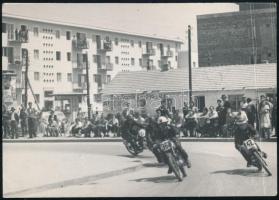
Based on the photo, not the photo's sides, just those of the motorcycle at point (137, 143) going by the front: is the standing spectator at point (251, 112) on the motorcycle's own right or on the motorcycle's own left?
on the motorcycle's own left

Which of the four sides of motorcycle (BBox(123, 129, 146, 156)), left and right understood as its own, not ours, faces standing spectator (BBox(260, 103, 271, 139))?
left

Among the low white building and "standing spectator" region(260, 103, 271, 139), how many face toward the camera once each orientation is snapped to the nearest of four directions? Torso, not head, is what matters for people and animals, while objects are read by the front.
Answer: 2

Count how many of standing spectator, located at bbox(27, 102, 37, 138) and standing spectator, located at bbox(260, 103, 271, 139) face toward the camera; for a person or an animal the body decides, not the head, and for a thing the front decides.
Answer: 2

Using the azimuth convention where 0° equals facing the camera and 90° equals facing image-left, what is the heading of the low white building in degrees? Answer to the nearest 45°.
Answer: approximately 0°

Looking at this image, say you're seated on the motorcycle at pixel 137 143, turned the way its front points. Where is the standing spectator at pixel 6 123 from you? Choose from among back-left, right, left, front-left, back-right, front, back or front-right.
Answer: back

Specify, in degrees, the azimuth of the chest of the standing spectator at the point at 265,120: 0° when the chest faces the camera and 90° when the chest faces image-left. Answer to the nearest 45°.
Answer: approximately 0°

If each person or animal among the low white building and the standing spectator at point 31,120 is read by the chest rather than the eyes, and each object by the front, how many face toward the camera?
2

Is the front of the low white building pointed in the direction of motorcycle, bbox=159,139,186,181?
yes

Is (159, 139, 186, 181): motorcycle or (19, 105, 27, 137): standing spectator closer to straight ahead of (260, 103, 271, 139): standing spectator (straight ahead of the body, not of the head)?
the motorcycle

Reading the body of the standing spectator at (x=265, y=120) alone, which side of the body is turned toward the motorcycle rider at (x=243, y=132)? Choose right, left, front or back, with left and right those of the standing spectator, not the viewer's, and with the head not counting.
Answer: front

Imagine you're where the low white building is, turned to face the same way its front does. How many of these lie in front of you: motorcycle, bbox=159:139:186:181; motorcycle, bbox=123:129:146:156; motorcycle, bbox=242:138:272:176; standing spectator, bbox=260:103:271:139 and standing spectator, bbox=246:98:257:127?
5

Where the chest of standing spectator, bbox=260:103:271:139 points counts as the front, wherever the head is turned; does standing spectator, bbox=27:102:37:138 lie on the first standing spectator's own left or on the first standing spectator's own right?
on the first standing spectator's own right
